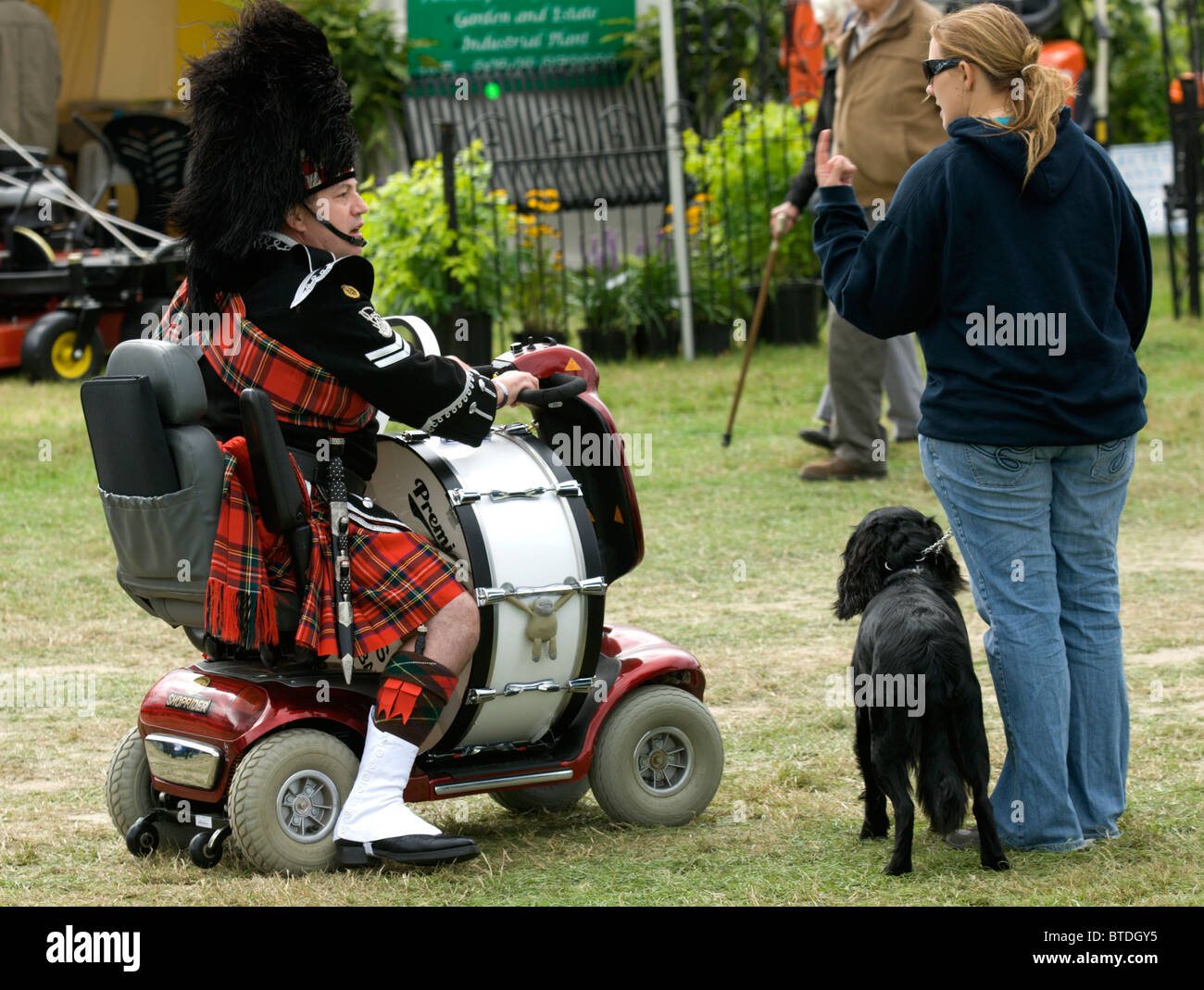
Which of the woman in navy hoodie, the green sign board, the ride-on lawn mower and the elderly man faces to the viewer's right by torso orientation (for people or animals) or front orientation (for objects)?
the ride-on lawn mower

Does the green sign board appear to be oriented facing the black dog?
yes

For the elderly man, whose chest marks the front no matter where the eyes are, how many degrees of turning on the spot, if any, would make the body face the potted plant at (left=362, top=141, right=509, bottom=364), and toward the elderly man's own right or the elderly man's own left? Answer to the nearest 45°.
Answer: approximately 45° to the elderly man's own right

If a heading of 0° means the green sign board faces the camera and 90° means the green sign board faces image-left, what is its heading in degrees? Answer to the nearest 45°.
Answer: approximately 0°

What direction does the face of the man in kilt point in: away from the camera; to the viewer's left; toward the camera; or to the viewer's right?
to the viewer's right

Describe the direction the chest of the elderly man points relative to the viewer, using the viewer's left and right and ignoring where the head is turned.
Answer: facing to the left of the viewer

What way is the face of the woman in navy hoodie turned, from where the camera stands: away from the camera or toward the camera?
away from the camera

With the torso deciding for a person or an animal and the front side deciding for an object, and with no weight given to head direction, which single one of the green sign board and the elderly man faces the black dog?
the green sign board

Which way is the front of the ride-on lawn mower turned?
to the viewer's right
